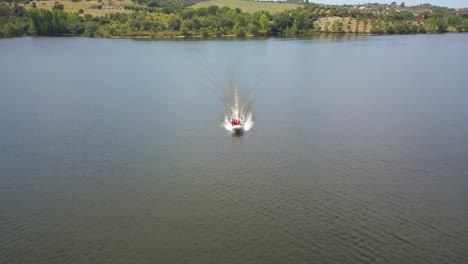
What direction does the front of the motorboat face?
toward the camera
